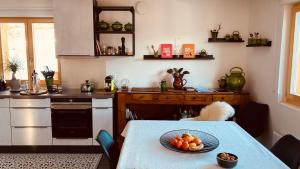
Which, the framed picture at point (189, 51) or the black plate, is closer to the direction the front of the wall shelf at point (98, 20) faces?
the black plate

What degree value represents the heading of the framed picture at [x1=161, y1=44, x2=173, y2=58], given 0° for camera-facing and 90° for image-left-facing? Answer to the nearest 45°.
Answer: approximately 0°

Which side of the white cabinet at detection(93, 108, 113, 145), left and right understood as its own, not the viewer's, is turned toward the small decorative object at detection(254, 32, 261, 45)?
left
